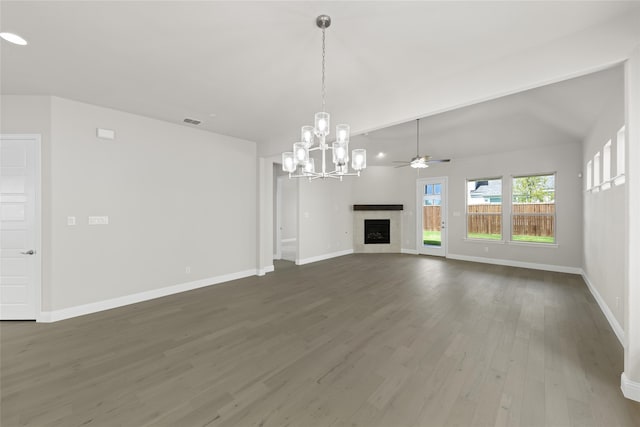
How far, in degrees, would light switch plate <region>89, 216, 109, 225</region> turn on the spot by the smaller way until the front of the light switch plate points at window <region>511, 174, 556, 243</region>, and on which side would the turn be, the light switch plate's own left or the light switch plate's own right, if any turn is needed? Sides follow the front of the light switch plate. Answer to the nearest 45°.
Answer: approximately 45° to the light switch plate's own left

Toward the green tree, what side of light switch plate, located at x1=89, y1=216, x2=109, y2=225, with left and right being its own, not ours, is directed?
left

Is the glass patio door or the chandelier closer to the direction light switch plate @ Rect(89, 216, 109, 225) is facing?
the chandelier

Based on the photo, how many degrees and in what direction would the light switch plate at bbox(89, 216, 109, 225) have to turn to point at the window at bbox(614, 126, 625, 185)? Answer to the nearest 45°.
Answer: approximately 45° to its left

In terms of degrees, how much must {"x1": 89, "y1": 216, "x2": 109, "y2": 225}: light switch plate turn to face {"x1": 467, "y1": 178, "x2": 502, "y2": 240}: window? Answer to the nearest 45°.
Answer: approximately 90° to its left

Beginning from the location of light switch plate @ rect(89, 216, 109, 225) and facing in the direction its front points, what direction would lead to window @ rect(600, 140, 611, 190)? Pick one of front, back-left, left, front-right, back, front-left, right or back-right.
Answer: front-left

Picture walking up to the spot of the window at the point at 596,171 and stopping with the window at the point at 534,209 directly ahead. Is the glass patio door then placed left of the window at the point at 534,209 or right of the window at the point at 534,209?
left

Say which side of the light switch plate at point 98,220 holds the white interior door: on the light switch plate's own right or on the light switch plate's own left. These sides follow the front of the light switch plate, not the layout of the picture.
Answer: on the light switch plate's own right

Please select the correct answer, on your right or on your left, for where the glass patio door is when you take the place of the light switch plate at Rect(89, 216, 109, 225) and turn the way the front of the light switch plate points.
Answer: on your left
